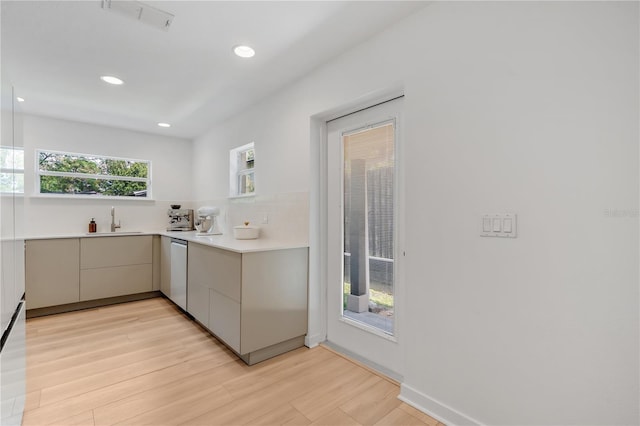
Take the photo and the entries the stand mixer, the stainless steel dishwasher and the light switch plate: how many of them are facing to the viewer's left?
2

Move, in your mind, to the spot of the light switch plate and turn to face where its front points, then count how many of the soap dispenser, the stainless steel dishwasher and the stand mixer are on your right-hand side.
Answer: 3

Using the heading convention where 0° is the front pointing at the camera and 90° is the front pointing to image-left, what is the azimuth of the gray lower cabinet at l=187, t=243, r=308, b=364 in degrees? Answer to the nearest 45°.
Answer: approximately 45°

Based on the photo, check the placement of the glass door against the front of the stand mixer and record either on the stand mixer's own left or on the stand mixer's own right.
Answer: on the stand mixer's own left

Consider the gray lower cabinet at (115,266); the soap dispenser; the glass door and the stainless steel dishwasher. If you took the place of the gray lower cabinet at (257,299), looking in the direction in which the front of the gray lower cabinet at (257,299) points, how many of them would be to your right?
3

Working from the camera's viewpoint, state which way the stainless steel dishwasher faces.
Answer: facing to the left of the viewer

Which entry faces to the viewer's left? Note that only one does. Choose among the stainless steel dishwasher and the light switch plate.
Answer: the stainless steel dishwasher
